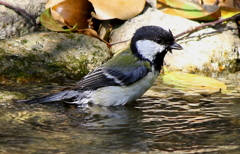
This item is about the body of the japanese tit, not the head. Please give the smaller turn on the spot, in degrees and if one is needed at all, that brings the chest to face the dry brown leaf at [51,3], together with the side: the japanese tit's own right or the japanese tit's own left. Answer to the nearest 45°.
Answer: approximately 135° to the japanese tit's own left

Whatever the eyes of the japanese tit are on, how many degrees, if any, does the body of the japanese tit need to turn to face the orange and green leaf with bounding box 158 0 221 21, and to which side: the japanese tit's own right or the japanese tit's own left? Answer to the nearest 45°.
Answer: approximately 45° to the japanese tit's own left

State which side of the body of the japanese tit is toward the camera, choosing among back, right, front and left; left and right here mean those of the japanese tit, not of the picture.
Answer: right

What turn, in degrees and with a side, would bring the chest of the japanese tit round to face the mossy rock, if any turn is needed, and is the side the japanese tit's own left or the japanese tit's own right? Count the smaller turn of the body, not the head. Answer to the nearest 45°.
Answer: approximately 135° to the japanese tit's own left

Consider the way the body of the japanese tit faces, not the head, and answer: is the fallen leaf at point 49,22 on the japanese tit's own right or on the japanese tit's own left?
on the japanese tit's own left

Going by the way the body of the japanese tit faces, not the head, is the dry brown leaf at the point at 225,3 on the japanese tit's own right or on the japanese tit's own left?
on the japanese tit's own left

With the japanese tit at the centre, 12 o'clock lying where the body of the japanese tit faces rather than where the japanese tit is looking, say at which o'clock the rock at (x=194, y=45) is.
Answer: The rock is roughly at 10 o'clock from the japanese tit.

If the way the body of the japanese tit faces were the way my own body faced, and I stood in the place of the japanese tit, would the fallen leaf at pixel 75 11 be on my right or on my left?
on my left

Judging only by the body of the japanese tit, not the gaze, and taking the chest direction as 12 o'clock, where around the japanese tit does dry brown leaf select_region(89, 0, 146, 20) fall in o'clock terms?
The dry brown leaf is roughly at 9 o'clock from the japanese tit.
